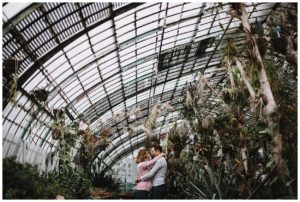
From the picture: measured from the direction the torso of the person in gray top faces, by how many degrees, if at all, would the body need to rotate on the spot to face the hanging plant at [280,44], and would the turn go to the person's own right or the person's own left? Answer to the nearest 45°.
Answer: approximately 180°

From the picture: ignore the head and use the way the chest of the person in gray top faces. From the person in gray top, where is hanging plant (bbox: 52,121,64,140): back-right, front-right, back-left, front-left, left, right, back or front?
front-right

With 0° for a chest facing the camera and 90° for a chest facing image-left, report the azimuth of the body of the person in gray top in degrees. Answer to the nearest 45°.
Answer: approximately 90°
